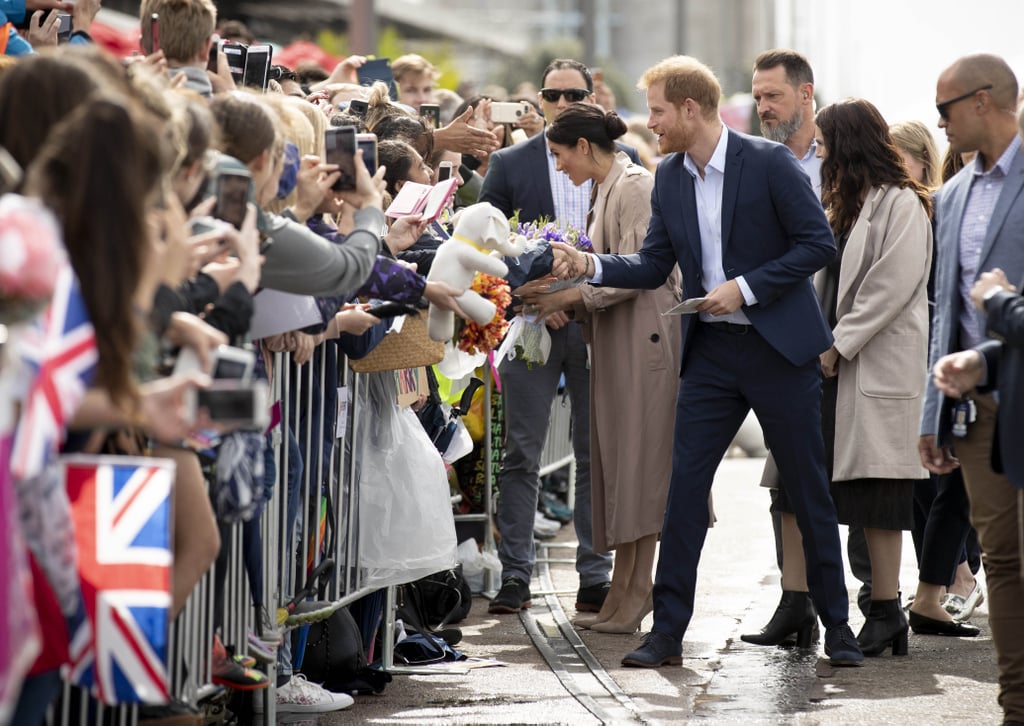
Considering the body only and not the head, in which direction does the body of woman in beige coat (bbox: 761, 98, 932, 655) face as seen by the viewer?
to the viewer's left

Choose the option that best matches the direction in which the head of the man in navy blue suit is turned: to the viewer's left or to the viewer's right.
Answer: to the viewer's left

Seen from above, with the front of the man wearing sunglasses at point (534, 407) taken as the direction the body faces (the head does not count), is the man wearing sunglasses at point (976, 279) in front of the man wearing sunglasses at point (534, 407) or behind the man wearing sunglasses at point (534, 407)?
in front

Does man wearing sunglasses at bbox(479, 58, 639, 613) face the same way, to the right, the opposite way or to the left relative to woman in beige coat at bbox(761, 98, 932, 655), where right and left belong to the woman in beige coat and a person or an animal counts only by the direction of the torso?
to the left

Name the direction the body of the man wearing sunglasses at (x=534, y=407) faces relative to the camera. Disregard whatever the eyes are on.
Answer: toward the camera

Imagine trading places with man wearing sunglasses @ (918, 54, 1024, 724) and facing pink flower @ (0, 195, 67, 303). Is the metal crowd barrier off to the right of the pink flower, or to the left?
right

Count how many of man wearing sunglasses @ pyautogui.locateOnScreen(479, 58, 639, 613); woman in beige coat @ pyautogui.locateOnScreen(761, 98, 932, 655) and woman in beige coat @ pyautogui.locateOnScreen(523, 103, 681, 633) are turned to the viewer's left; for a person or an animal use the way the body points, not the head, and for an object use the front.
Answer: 2

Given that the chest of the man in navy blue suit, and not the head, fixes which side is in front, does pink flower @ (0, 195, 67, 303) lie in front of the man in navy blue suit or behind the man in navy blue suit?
in front

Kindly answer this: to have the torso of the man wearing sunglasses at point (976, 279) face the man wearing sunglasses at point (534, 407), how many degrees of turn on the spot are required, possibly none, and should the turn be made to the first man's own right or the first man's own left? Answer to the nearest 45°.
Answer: approximately 90° to the first man's own right

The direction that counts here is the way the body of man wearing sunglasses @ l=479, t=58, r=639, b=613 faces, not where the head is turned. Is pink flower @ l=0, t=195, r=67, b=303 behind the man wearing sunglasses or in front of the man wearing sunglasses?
in front
